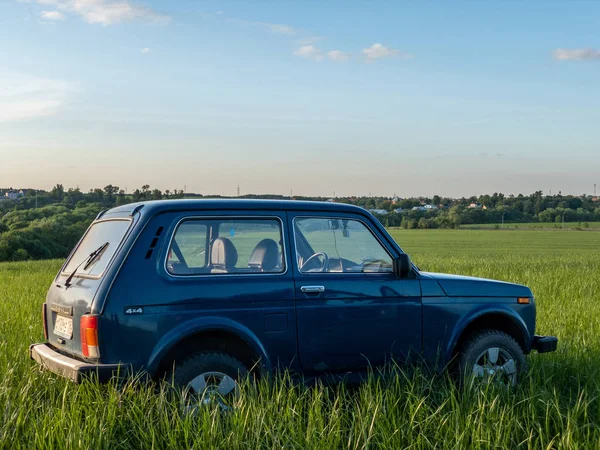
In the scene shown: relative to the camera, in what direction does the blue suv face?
facing to the right of the viewer
